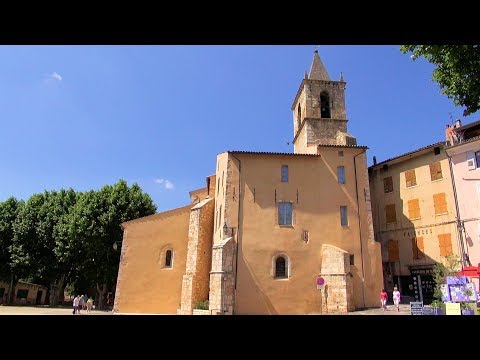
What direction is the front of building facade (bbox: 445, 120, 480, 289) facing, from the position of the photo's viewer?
facing the viewer and to the left of the viewer

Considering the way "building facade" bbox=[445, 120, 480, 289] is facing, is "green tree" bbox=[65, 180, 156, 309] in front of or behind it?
in front

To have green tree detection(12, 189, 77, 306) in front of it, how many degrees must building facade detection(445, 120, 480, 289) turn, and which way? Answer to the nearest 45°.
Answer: approximately 45° to its right

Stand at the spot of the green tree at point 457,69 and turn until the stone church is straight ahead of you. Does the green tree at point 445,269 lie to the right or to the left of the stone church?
right

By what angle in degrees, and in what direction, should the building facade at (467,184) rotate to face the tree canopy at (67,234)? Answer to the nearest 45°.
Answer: approximately 45° to its right

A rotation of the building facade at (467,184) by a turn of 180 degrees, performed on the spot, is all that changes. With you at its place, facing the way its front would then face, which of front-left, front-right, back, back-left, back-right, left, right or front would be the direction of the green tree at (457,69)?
back-right

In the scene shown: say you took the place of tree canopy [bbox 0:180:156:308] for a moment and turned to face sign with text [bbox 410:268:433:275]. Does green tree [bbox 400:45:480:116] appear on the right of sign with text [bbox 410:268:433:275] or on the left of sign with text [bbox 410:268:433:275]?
right

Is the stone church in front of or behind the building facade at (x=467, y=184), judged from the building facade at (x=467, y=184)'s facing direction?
in front
